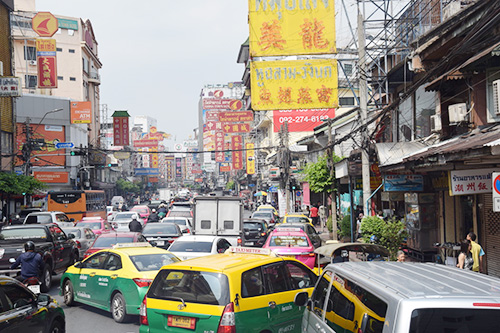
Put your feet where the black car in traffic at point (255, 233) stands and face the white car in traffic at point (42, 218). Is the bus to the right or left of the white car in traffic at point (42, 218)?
right

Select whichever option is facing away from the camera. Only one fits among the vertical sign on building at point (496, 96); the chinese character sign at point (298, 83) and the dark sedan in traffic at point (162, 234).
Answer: the dark sedan in traffic

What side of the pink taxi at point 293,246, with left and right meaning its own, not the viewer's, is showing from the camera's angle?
back

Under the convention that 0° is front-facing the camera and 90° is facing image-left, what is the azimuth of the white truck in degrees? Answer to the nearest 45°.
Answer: approximately 180°

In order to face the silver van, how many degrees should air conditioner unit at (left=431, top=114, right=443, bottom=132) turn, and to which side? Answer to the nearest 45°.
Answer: approximately 45° to its left

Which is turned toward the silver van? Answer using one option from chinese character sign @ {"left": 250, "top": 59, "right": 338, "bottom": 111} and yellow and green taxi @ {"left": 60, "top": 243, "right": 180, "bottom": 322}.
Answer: the chinese character sign

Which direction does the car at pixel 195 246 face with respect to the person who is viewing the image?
facing away from the viewer and to the right of the viewer

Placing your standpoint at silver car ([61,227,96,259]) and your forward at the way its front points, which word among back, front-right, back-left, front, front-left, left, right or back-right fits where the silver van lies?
back-right

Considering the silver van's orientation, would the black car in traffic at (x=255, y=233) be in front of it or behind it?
in front

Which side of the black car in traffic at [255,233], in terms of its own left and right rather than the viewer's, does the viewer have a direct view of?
back

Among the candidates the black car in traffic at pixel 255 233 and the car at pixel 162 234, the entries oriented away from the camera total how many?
2

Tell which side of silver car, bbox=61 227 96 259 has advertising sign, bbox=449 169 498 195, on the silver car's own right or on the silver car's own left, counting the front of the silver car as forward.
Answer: on the silver car's own right
